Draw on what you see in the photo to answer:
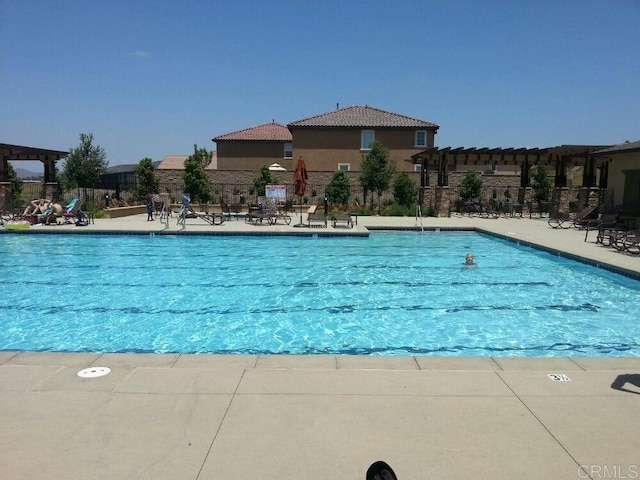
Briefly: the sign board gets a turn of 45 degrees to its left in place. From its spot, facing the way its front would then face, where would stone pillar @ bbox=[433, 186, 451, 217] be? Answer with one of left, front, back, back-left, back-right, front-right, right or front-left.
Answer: front-left

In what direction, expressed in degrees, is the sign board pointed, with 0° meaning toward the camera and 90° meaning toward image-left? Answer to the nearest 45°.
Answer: approximately 0°

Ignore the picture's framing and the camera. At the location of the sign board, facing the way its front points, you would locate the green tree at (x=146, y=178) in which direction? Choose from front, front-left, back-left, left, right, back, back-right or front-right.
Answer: back-right

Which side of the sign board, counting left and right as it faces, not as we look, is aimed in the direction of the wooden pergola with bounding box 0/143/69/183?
right

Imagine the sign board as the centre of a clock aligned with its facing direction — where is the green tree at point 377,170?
The green tree is roughly at 8 o'clock from the sign board.

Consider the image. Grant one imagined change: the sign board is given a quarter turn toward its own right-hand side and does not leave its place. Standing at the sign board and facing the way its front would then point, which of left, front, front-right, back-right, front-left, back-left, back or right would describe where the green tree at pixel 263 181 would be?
right

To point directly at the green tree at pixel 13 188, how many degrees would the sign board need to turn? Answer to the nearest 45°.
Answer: approximately 135° to its right

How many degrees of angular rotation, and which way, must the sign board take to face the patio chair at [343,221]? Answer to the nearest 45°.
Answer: approximately 45° to its left

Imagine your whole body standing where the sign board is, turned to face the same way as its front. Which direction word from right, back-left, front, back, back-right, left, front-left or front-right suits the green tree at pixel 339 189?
back-left

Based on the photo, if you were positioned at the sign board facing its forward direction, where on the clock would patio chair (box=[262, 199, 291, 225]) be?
The patio chair is roughly at 12 o'clock from the sign board.

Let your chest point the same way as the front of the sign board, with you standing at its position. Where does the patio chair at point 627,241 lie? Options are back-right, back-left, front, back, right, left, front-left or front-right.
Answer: front-left

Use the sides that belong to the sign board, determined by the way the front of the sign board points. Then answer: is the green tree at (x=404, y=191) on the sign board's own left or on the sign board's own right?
on the sign board's own left

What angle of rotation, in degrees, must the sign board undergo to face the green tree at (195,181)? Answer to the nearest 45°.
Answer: approximately 135° to its right

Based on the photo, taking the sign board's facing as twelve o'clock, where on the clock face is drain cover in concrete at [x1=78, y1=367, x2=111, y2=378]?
The drain cover in concrete is roughly at 12 o'clock from the sign board.

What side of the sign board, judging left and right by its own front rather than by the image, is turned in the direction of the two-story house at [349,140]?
back
